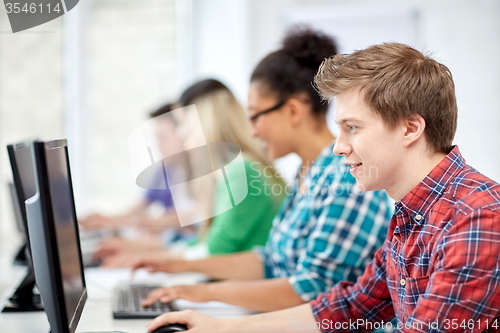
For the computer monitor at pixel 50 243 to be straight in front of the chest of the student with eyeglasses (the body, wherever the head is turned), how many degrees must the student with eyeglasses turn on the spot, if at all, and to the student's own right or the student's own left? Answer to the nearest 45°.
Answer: approximately 45° to the student's own left

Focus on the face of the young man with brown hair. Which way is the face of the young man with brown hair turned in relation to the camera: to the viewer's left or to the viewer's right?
to the viewer's left

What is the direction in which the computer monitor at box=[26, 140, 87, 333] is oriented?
to the viewer's right

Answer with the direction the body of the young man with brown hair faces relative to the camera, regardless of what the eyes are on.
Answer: to the viewer's left

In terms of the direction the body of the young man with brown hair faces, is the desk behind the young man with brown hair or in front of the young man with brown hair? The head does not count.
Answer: in front

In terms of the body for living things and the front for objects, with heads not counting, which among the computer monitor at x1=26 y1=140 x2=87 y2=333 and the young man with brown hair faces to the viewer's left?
the young man with brown hair

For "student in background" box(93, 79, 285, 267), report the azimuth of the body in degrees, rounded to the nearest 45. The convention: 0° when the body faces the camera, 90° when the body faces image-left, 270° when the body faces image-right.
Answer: approximately 90°

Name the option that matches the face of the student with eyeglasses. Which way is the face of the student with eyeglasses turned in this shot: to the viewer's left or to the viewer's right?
to the viewer's left

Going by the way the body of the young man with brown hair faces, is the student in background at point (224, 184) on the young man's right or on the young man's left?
on the young man's right

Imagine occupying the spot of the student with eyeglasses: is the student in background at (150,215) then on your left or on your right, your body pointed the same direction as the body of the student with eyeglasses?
on your right

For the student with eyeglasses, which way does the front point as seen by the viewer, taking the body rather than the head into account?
to the viewer's left

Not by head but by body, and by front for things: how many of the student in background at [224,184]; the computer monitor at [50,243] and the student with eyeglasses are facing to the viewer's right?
1

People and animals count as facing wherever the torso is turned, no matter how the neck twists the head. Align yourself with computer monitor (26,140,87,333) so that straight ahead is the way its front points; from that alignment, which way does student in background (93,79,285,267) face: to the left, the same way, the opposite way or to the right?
the opposite way
